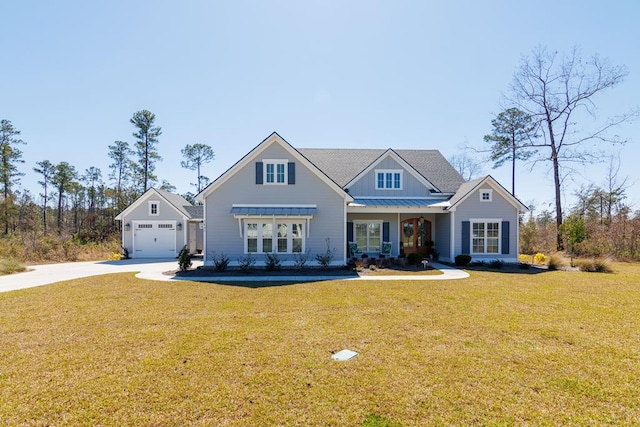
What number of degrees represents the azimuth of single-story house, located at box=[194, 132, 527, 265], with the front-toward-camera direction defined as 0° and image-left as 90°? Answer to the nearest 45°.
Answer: approximately 0°

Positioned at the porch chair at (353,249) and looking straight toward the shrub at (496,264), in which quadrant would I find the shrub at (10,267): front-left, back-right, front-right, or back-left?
back-right

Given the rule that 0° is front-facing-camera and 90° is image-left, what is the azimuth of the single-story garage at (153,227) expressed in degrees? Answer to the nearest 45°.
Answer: approximately 0°

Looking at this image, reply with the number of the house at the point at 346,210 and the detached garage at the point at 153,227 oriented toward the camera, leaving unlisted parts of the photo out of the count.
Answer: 2

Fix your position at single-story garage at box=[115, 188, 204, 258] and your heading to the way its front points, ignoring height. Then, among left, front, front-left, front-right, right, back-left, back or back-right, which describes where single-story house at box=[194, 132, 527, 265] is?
front-left

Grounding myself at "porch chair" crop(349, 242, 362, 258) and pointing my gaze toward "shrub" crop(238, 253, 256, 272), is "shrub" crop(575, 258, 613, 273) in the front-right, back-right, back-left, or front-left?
back-left
